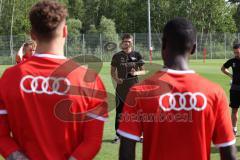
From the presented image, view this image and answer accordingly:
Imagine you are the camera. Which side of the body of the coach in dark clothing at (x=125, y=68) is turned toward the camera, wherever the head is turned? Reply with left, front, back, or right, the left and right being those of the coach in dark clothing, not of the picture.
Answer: front

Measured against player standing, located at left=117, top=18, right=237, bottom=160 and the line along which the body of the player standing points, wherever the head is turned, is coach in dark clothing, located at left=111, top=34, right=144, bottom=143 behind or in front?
in front

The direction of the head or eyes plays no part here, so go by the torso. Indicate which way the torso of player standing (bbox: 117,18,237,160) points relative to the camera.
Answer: away from the camera

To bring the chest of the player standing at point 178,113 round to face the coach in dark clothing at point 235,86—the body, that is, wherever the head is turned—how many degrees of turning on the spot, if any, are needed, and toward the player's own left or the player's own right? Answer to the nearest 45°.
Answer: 0° — they already face them

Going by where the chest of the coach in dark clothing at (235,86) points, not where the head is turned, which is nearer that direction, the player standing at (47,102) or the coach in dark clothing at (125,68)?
the player standing

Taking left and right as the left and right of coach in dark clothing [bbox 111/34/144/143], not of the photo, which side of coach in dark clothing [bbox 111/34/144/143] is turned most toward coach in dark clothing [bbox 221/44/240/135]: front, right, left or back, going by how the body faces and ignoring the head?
left

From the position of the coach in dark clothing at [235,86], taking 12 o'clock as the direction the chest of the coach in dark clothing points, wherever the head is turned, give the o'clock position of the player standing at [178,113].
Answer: The player standing is roughly at 12 o'clock from the coach in dark clothing.

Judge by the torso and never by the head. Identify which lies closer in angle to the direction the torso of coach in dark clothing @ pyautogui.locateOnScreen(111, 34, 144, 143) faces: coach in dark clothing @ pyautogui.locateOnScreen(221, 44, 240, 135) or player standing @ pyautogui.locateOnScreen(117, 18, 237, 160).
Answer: the player standing

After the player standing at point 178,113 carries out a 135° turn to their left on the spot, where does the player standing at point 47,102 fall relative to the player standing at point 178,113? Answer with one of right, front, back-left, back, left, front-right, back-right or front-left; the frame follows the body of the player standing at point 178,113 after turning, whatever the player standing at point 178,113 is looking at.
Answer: front-right

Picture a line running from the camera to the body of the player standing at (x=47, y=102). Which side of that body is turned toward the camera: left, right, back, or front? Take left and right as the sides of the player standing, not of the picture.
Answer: back

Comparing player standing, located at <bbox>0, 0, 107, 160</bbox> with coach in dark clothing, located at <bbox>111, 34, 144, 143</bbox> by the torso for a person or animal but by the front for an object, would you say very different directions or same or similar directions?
very different directions

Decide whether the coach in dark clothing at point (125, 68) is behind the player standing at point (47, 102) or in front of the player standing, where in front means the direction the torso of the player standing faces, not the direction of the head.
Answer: in front

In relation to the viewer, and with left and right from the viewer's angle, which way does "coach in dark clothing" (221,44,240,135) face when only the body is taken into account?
facing the viewer

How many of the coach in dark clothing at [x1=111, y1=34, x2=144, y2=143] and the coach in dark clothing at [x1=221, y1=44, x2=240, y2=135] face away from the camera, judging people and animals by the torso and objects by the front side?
0
